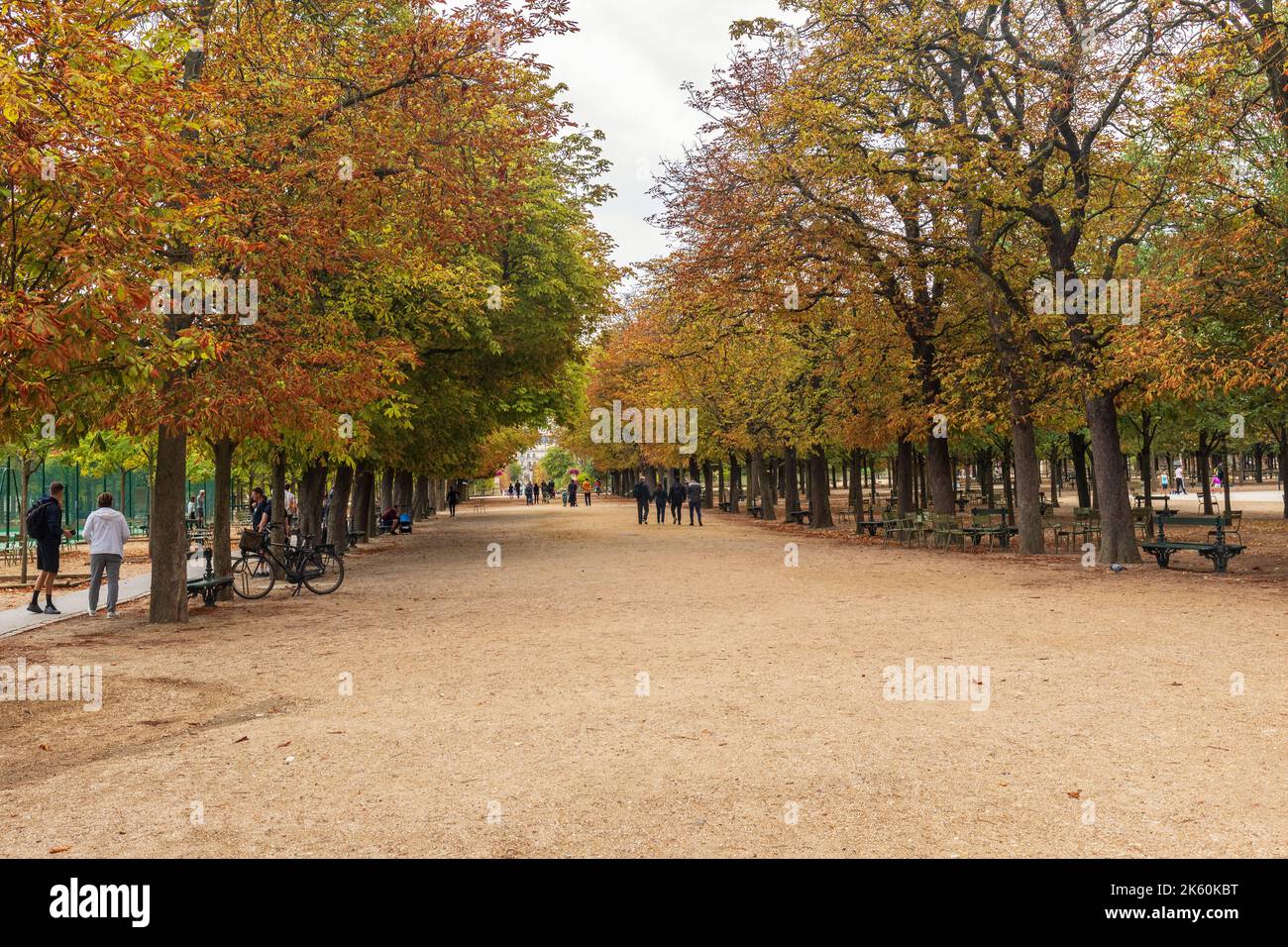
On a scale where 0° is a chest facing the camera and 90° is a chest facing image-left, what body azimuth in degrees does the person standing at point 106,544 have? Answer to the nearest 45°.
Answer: approximately 180°

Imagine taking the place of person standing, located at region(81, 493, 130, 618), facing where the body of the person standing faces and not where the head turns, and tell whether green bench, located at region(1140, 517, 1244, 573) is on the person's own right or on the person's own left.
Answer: on the person's own right

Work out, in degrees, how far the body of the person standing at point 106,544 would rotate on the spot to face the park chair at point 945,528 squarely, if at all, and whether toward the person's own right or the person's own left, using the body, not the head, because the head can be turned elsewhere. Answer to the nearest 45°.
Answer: approximately 90° to the person's own right

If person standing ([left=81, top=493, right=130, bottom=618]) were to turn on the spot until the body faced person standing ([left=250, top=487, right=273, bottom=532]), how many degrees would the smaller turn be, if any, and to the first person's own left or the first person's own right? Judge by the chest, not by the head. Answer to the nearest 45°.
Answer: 0° — they already face them

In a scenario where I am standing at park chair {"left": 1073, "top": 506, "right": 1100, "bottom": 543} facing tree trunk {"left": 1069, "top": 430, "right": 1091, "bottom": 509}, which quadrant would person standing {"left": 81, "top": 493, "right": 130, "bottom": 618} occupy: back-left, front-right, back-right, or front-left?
back-left

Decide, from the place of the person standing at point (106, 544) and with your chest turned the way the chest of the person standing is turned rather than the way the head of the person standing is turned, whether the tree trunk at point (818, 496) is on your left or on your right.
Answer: on your right
